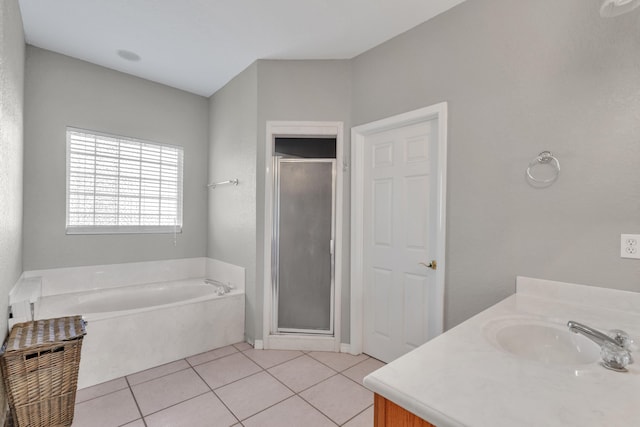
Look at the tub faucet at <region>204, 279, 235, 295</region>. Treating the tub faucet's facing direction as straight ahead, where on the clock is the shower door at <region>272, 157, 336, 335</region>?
The shower door is roughly at 7 o'clock from the tub faucet.

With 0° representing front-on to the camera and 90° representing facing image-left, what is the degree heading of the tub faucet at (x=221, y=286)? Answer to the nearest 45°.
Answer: approximately 90°

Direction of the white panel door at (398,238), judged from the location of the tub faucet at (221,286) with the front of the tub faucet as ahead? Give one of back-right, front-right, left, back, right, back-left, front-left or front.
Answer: back-left

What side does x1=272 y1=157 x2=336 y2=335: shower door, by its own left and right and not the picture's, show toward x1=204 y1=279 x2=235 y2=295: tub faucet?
right

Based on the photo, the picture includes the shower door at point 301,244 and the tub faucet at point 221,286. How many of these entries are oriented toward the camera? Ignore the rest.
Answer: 1

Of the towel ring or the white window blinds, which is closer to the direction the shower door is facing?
the towel ring
